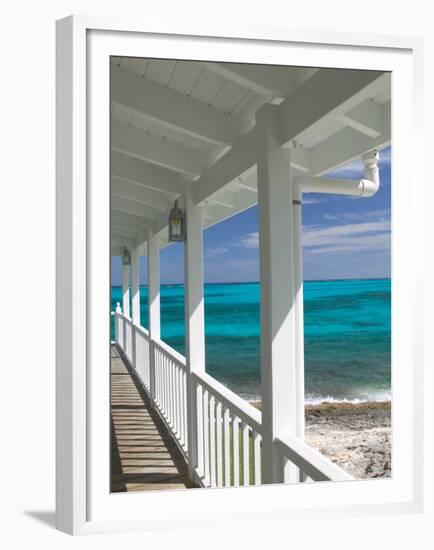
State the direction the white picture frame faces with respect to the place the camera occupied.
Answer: facing the viewer and to the right of the viewer
